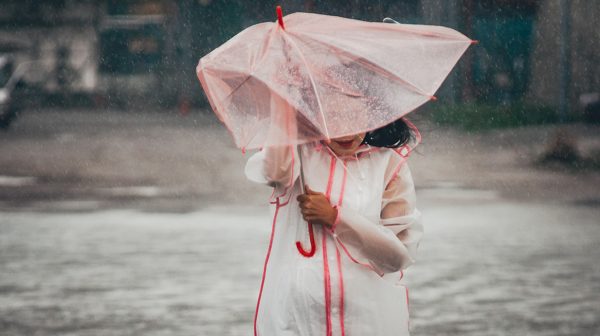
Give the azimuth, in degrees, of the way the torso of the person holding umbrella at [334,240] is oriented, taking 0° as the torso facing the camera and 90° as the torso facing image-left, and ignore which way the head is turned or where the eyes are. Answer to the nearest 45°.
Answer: approximately 0°

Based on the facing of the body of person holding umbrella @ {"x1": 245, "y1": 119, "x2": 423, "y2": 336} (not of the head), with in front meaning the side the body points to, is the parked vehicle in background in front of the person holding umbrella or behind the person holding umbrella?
behind
